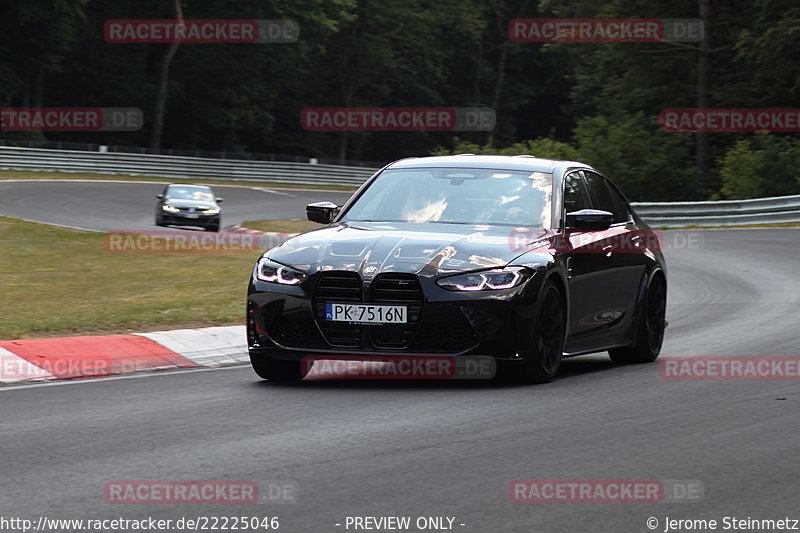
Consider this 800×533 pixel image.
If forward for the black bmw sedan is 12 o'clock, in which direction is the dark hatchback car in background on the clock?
The dark hatchback car in background is roughly at 4 o'clock from the black bmw sedan.

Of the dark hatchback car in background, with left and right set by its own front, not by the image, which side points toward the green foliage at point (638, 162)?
left

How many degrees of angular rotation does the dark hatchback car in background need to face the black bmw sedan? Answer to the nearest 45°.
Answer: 0° — it already faces it

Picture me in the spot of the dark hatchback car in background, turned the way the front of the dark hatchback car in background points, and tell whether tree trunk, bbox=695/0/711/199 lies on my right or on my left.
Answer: on my left

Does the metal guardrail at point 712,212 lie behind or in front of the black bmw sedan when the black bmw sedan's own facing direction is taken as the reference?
behind

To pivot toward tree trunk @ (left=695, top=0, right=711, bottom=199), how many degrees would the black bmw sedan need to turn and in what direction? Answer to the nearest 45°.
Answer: approximately 135° to its right

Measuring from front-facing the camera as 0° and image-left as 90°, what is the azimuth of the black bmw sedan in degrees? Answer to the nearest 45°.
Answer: approximately 45°

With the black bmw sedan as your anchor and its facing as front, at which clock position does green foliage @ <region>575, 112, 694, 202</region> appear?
The green foliage is roughly at 5 o'clock from the black bmw sedan.

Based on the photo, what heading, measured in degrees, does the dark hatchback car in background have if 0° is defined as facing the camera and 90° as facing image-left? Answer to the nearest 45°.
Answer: approximately 0°

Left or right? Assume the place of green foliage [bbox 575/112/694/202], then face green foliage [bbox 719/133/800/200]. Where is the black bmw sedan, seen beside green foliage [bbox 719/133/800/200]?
right
